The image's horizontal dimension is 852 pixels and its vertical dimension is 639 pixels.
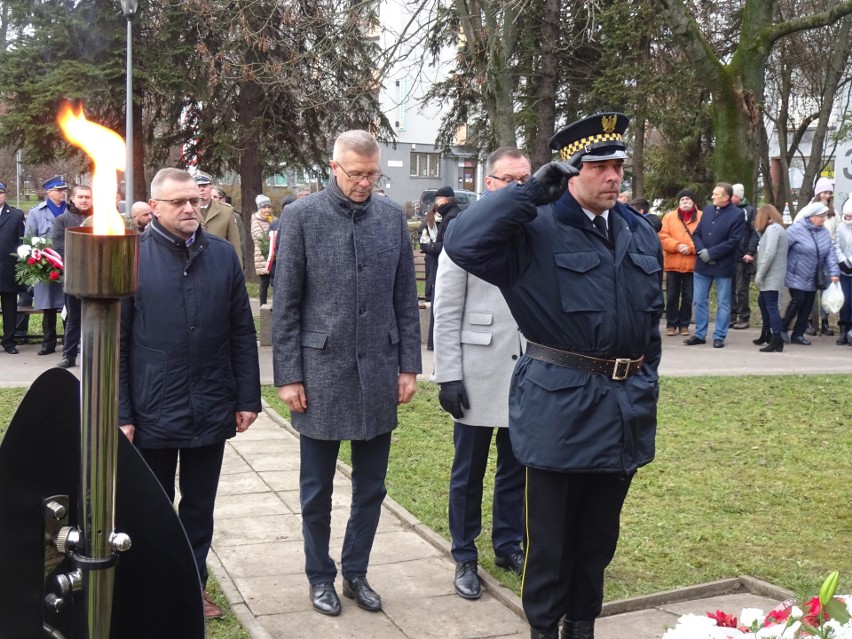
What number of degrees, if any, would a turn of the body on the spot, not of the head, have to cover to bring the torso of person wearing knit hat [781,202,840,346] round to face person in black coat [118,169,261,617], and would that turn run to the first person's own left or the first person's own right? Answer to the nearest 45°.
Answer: approximately 45° to the first person's own right

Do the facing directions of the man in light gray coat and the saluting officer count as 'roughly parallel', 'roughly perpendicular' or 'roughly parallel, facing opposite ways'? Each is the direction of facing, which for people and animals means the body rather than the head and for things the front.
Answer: roughly parallel

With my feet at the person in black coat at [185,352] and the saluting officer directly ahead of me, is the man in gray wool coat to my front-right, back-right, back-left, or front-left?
front-left

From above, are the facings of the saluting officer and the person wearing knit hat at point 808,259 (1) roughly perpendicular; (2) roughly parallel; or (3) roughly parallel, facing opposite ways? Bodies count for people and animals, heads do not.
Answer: roughly parallel

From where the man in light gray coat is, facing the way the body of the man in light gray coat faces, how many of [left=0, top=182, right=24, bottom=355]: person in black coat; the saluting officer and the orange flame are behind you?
1

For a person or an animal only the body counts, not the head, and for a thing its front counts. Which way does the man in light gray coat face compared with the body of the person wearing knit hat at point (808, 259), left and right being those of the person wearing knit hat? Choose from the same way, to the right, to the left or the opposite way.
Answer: the same way

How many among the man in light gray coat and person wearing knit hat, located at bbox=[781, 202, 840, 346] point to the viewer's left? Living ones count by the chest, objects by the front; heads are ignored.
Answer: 0

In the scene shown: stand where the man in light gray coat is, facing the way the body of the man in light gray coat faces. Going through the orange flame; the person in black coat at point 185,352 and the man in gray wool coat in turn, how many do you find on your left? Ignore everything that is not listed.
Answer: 0

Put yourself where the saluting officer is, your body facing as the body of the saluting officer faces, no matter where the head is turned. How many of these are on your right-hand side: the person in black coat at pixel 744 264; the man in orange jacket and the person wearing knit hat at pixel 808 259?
0

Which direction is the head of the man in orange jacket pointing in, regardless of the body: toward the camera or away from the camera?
toward the camera

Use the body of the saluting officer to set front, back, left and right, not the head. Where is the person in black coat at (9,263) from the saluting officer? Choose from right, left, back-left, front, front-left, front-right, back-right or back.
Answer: back

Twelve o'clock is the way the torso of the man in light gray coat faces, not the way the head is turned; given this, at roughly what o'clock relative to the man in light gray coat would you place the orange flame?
The orange flame is roughly at 2 o'clock from the man in light gray coat.

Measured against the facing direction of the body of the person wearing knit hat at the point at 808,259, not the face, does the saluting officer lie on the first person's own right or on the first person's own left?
on the first person's own right
